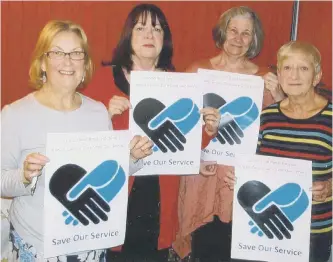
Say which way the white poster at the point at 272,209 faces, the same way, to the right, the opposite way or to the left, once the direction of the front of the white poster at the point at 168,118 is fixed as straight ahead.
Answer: the same way

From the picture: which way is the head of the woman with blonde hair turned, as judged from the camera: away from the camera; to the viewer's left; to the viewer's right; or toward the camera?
toward the camera

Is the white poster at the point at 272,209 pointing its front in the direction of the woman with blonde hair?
no

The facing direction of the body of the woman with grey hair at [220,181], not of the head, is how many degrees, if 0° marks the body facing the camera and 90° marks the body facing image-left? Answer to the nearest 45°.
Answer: approximately 0°

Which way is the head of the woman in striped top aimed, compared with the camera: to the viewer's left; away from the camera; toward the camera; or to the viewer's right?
toward the camera

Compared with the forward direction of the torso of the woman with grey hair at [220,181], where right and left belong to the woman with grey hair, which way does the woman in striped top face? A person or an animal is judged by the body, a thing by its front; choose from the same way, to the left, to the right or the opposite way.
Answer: the same way

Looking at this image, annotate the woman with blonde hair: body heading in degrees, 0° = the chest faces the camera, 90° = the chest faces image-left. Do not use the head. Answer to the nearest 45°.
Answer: approximately 315°

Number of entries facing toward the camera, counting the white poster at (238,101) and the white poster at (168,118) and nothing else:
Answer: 2

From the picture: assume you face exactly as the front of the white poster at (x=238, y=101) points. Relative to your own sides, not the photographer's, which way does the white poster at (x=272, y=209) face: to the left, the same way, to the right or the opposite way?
the same way

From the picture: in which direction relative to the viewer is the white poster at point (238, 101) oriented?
toward the camera

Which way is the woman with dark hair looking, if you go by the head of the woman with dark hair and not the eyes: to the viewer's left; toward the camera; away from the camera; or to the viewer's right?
toward the camera

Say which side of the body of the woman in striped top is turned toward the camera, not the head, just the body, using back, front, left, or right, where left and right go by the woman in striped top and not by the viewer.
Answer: front

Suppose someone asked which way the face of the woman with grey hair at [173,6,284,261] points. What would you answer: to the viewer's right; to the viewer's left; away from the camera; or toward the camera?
toward the camera

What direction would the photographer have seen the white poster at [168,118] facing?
facing the viewer
